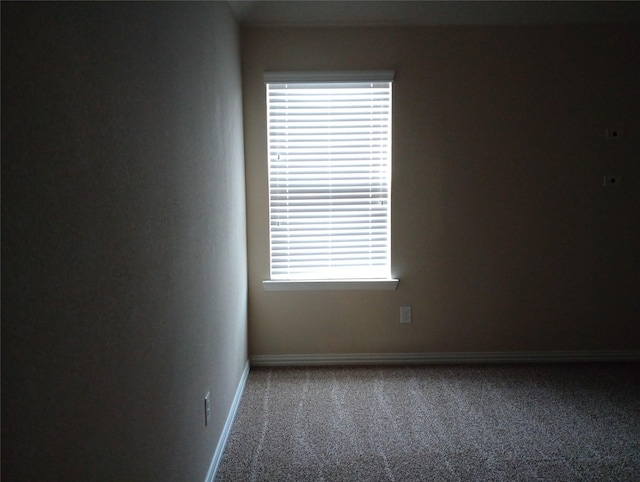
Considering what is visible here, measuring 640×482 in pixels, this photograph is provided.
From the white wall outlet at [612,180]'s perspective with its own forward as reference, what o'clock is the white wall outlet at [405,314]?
the white wall outlet at [405,314] is roughly at 2 o'clock from the white wall outlet at [612,180].

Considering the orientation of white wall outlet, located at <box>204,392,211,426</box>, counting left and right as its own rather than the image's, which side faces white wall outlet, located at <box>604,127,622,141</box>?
front

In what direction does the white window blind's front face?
toward the camera

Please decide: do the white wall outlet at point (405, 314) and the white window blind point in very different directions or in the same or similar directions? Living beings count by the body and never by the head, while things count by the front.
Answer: same or similar directions

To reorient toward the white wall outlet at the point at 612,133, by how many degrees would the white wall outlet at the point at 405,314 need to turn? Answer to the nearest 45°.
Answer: approximately 90° to its left

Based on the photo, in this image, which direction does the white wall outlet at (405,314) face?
toward the camera

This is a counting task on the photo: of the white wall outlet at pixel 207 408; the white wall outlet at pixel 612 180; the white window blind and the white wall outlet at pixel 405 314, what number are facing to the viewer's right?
1

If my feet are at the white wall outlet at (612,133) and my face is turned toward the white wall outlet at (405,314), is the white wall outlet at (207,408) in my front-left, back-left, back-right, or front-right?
front-left

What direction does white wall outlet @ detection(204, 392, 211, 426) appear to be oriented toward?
to the viewer's right

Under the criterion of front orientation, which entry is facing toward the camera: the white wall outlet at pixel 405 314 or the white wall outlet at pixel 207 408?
the white wall outlet at pixel 405 314

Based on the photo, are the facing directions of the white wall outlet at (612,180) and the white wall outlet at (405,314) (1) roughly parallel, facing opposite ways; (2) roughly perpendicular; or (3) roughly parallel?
roughly parallel

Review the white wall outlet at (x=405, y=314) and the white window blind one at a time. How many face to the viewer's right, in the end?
0
